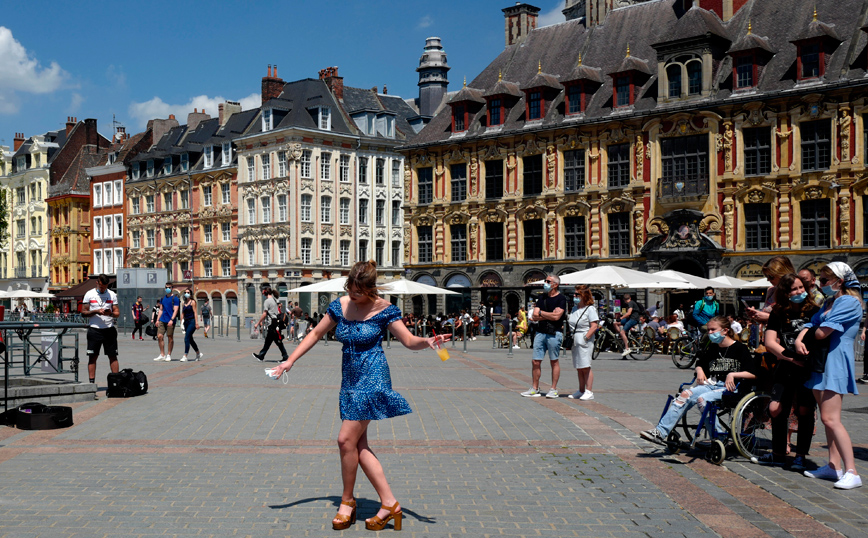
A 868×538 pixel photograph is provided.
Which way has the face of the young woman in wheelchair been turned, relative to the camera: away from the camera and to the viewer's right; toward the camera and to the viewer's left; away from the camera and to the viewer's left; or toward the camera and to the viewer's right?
toward the camera and to the viewer's left

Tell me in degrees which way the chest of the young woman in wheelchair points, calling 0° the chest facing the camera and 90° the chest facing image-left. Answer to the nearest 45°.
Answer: approximately 45°

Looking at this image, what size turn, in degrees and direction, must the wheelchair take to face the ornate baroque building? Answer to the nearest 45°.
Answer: approximately 135° to its right

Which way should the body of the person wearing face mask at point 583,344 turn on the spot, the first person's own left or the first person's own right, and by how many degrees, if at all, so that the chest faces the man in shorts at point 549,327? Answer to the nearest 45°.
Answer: approximately 45° to the first person's own right

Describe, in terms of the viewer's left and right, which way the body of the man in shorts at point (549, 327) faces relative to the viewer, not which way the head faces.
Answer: facing the viewer and to the left of the viewer

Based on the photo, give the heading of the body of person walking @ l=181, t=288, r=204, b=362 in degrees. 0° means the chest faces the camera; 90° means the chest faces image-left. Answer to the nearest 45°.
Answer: approximately 45°

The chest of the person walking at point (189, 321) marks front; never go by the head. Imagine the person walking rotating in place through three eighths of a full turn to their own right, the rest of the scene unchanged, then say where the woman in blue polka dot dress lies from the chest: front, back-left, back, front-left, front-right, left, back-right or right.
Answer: back

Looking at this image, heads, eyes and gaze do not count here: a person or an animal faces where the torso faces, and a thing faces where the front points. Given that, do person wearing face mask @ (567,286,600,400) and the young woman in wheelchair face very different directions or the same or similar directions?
same or similar directions

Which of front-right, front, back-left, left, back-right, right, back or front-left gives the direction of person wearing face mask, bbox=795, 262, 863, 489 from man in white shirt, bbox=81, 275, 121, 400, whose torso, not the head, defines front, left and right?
front-left

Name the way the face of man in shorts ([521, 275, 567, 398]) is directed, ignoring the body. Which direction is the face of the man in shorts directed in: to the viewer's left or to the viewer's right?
to the viewer's left

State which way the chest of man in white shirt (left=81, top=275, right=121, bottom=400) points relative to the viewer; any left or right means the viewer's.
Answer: facing the viewer

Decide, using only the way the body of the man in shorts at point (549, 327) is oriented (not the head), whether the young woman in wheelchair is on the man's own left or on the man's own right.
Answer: on the man's own left

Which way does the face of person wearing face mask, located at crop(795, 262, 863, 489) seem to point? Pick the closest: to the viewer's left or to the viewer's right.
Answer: to the viewer's left
